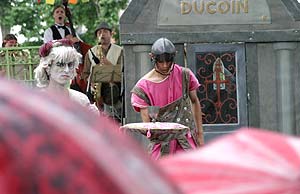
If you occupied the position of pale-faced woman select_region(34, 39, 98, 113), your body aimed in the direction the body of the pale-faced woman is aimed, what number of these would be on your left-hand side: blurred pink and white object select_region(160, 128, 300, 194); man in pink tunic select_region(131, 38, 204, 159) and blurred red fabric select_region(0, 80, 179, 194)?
1

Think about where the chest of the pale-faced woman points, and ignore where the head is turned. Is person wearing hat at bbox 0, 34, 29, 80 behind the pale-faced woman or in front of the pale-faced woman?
behind

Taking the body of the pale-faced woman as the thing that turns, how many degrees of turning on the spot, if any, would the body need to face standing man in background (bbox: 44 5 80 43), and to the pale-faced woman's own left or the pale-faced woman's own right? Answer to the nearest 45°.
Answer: approximately 135° to the pale-faced woman's own left

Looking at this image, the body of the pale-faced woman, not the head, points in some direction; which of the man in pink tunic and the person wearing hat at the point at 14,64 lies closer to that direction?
the man in pink tunic

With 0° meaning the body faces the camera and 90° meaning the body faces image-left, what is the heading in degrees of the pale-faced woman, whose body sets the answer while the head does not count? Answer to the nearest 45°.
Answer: approximately 315°

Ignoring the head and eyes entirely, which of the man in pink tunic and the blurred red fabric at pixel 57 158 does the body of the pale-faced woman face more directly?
the blurred red fabric

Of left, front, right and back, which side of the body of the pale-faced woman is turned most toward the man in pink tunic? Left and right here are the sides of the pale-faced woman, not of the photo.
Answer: left

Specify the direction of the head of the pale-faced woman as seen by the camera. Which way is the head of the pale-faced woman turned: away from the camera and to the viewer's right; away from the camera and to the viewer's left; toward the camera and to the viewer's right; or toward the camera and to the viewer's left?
toward the camera and to the viewer's right

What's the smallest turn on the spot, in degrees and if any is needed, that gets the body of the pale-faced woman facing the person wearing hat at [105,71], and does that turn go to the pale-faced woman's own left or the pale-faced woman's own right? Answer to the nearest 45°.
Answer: approximately 135° to the pale-faced woman's own left
